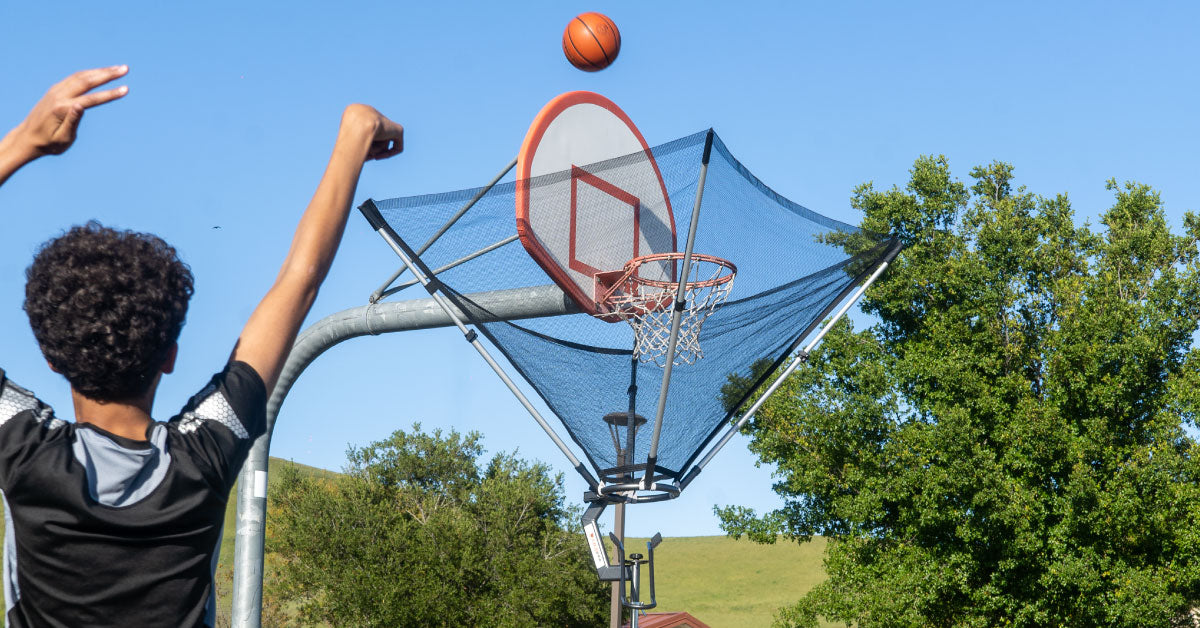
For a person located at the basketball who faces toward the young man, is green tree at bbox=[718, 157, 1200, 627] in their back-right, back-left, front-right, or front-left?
back-left

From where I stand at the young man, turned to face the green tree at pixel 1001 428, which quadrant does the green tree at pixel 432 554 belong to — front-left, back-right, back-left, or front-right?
front-left

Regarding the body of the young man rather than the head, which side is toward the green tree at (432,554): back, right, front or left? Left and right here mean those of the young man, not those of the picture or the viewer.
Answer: front

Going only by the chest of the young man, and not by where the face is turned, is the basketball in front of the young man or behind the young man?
in front

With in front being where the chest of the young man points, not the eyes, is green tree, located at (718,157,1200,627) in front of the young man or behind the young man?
in front

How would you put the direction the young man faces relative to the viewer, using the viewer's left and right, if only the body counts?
facing away from the viewer
